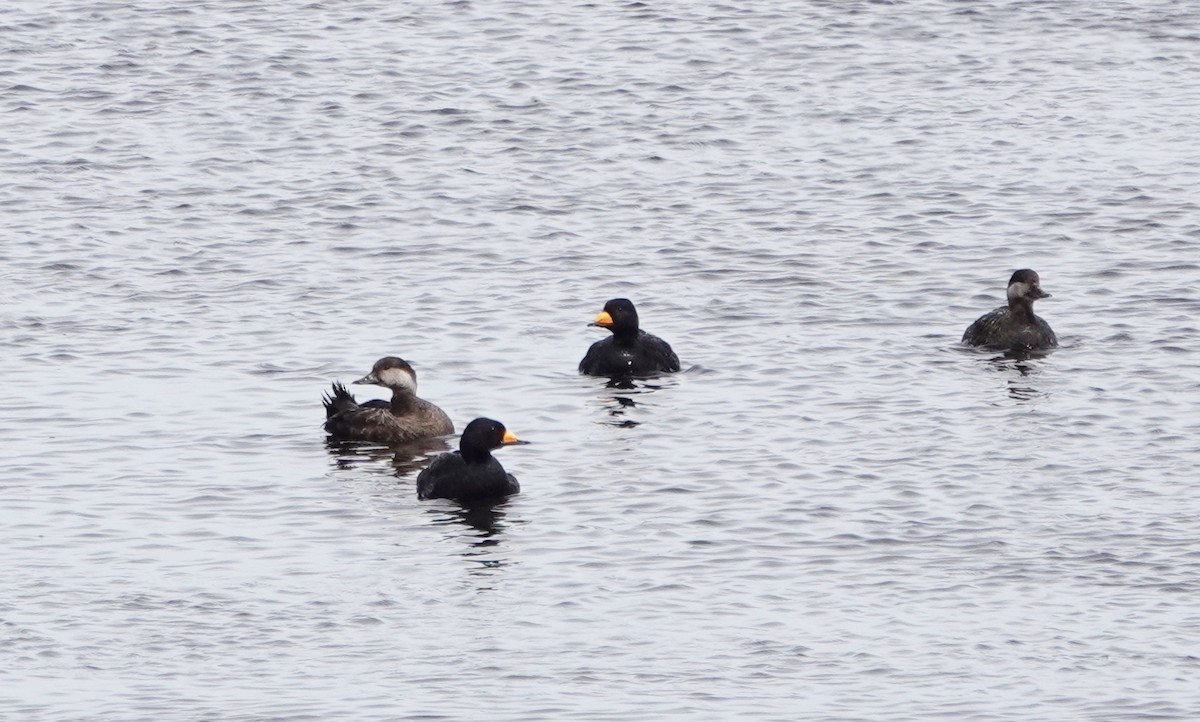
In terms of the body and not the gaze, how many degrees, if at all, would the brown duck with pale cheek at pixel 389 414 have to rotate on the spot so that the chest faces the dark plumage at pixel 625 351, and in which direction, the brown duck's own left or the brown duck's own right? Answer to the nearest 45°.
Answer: approximately 45° to the brown duck's own left

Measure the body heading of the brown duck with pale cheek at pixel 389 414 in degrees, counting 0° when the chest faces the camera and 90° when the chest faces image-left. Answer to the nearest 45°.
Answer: approximately 270°

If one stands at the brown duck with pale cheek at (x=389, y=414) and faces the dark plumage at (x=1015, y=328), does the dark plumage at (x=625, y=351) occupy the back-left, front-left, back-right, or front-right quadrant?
front-left

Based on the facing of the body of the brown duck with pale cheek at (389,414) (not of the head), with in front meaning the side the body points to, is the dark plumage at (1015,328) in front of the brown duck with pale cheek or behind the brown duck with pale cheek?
in front

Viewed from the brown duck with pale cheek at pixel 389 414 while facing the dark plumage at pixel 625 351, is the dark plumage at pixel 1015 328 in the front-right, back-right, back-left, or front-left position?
front-right
